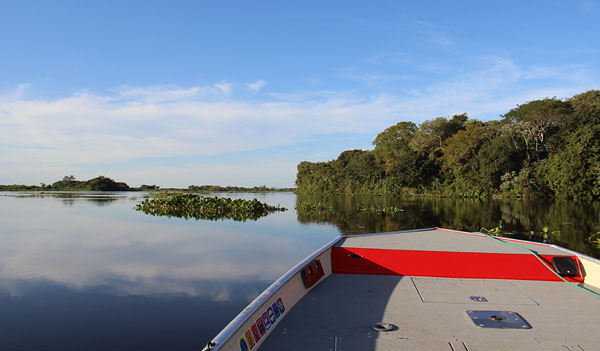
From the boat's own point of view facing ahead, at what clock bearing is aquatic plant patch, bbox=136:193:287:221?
The aquatic plant patch is roughly at 11 o'clock from the boat.

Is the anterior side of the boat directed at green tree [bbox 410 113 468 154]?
yes

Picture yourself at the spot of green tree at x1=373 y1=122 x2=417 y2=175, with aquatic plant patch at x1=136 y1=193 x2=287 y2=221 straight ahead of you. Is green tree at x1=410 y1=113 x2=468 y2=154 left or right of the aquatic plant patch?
left

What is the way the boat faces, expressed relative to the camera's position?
facing away from the viewer

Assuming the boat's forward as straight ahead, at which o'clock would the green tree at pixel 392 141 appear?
The green tree is roughly at 12 o'clock from the boat.
